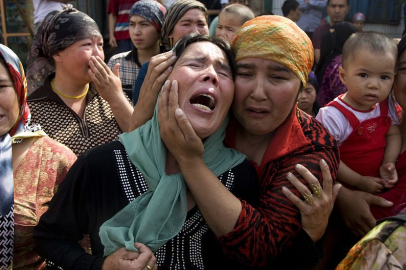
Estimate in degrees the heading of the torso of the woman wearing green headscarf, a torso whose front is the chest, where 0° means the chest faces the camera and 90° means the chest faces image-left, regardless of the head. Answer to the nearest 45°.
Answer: approximately 0°

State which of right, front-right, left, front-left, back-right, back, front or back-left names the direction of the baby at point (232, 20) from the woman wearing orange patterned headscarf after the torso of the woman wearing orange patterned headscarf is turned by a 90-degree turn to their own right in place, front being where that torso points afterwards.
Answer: front-right

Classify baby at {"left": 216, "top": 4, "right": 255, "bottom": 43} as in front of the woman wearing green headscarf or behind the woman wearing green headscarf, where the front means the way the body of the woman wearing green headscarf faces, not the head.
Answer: behind

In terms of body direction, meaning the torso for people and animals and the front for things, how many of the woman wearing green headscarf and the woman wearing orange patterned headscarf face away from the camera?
0

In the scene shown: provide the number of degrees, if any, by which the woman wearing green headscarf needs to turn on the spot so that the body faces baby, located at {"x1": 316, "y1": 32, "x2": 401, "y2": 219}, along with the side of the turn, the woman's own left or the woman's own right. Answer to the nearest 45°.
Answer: approximately 135° to the woman's own left
